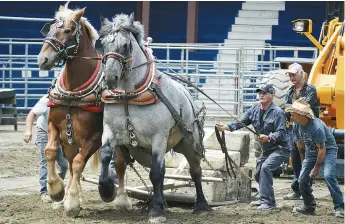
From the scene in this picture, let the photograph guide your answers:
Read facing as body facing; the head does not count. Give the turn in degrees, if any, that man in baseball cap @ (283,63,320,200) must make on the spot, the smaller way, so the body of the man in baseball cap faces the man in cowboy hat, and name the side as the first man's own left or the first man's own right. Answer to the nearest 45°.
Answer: approximately 45° to the first man's own left

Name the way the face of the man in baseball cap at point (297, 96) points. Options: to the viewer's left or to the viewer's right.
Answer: to the viewer's left

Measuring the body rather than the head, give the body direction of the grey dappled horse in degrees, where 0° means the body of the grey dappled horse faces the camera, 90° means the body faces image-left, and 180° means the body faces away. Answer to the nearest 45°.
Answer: approximately 45°

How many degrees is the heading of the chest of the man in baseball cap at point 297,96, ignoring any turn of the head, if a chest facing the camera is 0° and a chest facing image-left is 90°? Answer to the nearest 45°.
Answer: approximately 45°

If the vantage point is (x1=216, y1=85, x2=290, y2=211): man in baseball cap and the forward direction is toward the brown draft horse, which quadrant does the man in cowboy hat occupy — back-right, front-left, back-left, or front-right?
back-left

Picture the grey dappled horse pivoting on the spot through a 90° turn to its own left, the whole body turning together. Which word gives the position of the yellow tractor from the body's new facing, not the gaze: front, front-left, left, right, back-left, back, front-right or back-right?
left

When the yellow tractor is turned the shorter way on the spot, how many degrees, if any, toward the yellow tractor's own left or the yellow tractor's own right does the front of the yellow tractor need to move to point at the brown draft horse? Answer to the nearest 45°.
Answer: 0° — it already faces it

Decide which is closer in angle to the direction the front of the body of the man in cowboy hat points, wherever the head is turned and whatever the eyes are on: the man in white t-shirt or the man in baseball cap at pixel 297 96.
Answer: the man in white t-shirt

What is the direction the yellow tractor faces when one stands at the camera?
facing the viewer and to the left of the viewer

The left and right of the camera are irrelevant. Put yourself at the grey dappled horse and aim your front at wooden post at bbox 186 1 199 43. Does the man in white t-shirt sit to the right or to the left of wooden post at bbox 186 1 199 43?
left

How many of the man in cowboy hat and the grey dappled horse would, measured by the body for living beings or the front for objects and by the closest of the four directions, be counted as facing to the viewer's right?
0

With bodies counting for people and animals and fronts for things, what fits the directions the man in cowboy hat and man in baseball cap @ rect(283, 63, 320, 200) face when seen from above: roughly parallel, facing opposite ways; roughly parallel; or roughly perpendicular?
roughly parallel
